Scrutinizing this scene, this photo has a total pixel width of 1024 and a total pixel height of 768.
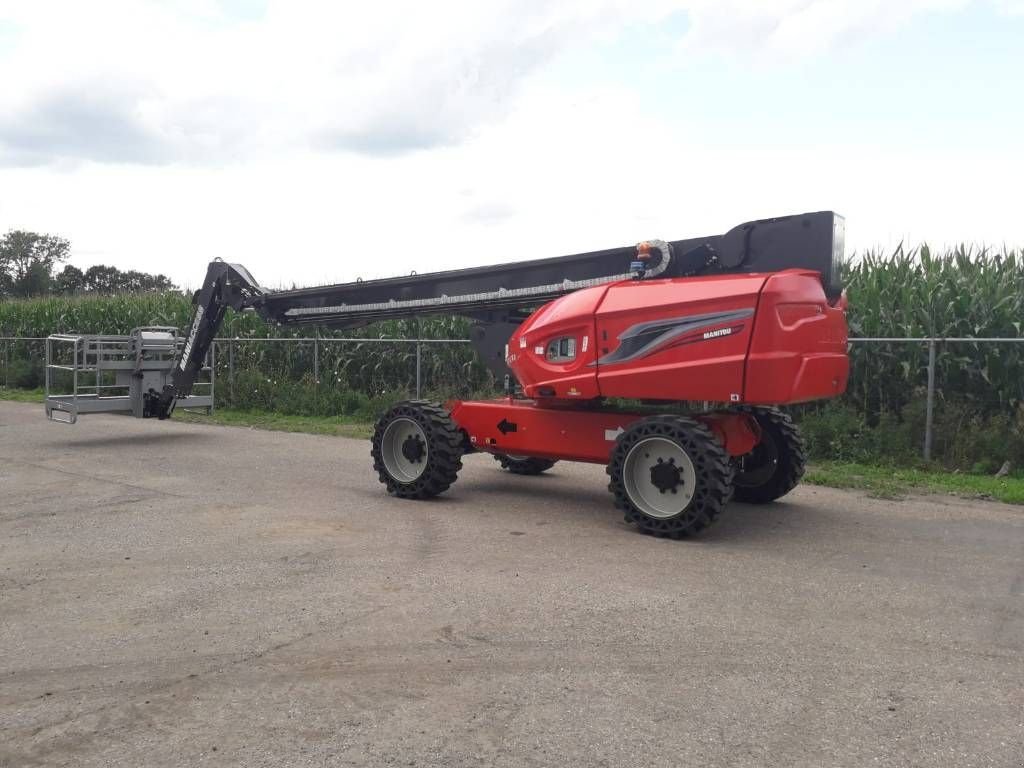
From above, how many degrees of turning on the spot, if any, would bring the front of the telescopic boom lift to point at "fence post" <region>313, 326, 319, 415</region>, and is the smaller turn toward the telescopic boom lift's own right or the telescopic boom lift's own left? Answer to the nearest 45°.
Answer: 0° — it already faces it

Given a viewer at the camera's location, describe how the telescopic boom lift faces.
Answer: facing away from the viewer and to the left of the viewer

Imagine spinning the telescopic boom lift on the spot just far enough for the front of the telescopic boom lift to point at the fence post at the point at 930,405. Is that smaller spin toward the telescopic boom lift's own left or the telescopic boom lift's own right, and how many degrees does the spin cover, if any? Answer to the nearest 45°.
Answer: approximately 90° to the telescopic boom lift's own right
